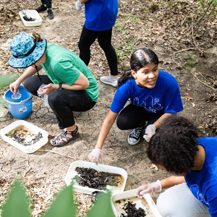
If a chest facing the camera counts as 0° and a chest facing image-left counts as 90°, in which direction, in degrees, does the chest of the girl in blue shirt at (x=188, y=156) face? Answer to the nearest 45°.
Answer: approximately 90°

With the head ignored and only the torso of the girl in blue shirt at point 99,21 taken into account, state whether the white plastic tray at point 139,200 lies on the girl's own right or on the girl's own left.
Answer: on the girl's own left

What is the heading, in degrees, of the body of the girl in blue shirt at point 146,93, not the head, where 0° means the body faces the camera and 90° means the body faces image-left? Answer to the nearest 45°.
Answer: approximately 0°

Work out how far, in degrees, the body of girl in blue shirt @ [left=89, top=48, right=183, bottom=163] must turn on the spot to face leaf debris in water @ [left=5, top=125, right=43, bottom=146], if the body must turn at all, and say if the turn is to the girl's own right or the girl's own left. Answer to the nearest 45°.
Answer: approximately 90° to the girl's own right

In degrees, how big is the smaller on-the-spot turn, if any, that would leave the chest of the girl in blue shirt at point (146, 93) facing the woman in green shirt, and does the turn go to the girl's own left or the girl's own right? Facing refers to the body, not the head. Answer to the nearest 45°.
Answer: approximately 90° to the girl's own right
